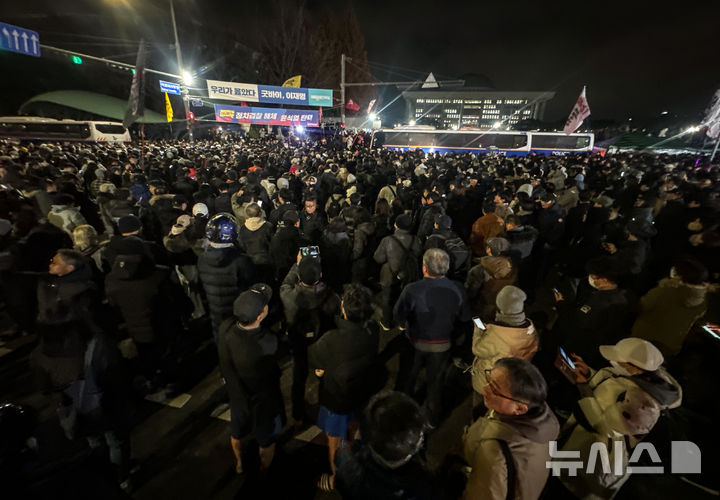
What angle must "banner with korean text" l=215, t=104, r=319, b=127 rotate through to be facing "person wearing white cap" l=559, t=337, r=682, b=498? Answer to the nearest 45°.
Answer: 0° — it already faces them

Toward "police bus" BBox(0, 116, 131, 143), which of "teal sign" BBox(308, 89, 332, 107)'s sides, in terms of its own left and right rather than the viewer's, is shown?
right

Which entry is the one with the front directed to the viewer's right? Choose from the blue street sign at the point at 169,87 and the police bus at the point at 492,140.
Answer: the police bus

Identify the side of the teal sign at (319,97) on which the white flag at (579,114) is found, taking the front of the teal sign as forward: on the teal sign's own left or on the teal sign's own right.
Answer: on the teal sign's own left

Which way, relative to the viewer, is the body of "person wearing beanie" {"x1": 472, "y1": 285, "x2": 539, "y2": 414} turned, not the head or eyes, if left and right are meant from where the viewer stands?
facing away from the viewer

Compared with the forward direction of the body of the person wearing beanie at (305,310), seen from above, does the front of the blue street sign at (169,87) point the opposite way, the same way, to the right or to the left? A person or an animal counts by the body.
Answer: the opposite way

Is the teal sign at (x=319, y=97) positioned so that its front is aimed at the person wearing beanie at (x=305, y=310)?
yes

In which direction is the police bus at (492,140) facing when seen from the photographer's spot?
facing to the right of the viewer

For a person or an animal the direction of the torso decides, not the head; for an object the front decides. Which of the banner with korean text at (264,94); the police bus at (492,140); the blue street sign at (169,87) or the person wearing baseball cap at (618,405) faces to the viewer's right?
the police bus

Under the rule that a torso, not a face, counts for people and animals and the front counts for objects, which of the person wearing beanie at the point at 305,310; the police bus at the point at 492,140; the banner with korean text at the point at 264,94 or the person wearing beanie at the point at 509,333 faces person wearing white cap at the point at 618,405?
the banner with korean text

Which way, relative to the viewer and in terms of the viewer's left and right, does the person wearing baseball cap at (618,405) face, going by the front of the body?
facing to the left of the viewer

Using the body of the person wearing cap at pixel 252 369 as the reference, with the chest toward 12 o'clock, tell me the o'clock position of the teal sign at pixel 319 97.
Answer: The teal sign is roughly at 11 o'clock from the person wearing cap.
